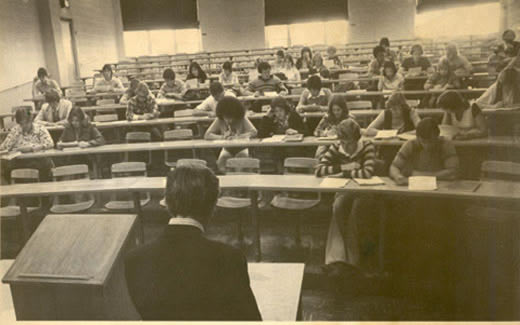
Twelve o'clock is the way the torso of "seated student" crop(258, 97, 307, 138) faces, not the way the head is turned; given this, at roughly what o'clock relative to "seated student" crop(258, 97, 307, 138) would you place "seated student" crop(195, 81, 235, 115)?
"seated student" crop(195, 81, 235, 115) is roughly at 5 o'clock from "seated student" crop(258, 97, 307, 138).

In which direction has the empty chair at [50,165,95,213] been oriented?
toward the camera

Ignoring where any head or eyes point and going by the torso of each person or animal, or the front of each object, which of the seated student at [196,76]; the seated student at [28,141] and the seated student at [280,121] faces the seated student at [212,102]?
the seated student at [196,76]

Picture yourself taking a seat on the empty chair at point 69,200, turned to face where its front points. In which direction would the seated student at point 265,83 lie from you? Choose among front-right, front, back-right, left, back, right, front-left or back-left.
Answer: back-left

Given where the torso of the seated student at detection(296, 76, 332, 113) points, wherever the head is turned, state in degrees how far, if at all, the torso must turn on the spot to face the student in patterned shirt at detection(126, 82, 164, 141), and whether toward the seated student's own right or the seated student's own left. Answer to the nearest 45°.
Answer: approximately 90° to the seated student's own right

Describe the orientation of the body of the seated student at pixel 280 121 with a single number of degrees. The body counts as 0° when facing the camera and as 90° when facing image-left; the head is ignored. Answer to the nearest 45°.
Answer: approximately 0°

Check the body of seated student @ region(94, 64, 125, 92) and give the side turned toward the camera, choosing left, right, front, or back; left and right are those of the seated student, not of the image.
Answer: front

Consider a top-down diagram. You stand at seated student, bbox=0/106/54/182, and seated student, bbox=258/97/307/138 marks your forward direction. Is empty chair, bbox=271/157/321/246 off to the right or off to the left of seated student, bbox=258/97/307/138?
right

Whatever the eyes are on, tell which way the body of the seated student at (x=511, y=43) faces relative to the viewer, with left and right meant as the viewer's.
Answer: facing the viewer and to the left of the viewer

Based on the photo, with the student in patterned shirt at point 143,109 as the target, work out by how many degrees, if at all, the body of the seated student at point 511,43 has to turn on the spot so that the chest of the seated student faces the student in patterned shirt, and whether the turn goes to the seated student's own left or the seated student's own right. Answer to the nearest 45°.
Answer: approximately 90° to the seated student's own right

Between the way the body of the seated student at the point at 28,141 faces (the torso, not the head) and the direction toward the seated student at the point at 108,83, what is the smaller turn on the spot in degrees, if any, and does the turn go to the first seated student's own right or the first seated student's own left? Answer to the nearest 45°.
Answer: approximately 180°

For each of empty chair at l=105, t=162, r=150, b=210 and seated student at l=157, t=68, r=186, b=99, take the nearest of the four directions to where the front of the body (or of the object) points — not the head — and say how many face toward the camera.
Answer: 2

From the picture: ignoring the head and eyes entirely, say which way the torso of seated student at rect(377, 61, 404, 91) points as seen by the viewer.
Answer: toward the camera
